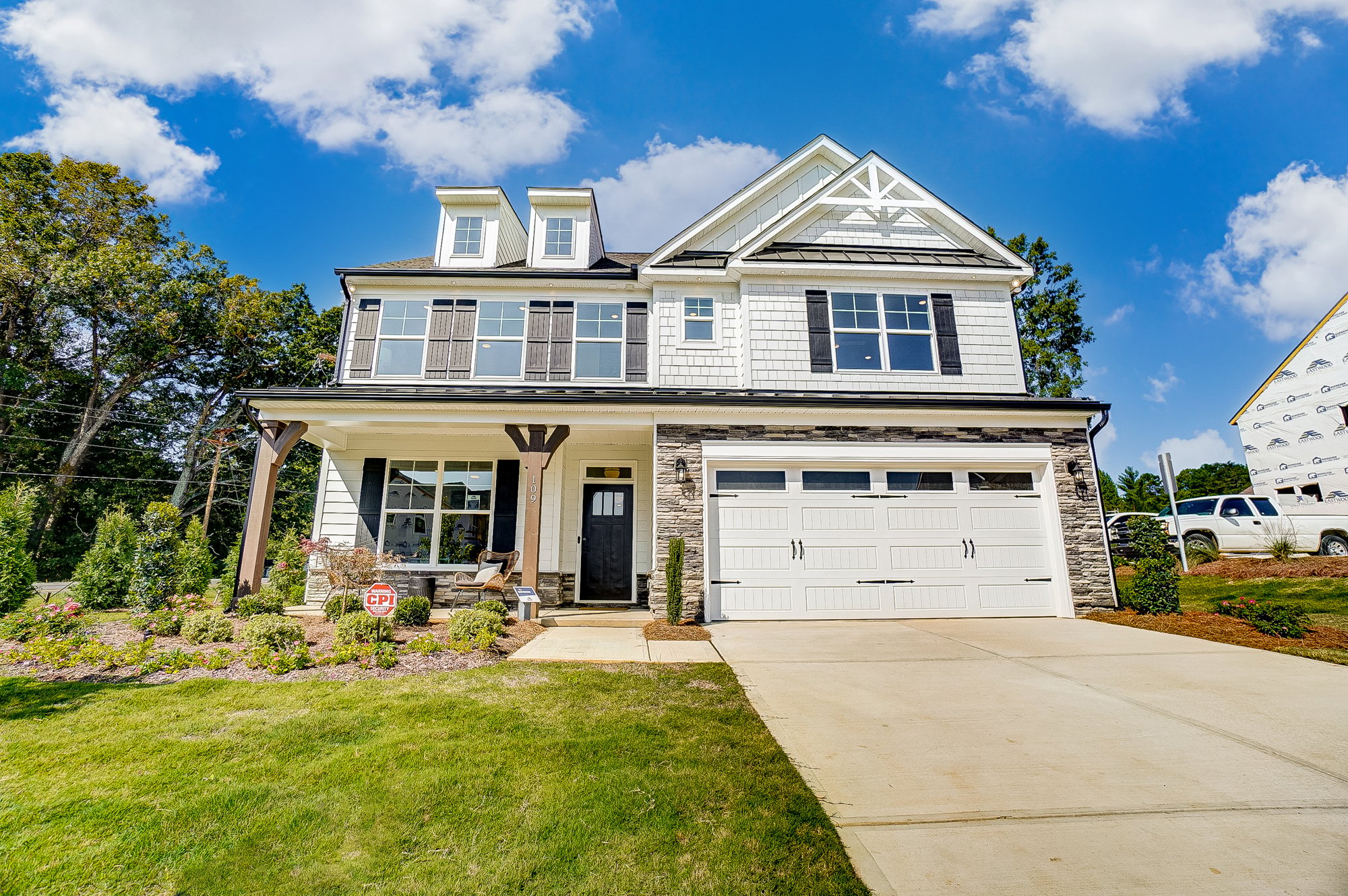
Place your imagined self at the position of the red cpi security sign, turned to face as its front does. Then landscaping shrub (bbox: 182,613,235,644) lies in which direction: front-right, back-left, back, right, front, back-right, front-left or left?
back-right

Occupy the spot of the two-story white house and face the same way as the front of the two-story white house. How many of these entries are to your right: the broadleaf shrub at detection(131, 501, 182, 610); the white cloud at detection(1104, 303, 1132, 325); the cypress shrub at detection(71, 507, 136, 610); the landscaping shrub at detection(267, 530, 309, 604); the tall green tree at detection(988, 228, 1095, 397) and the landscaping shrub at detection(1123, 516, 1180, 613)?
3

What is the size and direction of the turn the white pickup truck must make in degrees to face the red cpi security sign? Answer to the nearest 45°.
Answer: approximately 45° to its left

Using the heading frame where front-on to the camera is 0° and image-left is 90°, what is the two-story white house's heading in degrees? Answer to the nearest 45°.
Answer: approximately 0°

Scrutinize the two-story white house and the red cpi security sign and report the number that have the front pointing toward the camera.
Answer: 2

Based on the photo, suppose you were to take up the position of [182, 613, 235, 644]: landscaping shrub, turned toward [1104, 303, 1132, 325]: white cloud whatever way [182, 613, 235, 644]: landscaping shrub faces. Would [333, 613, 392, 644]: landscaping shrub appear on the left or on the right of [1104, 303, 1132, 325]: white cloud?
right

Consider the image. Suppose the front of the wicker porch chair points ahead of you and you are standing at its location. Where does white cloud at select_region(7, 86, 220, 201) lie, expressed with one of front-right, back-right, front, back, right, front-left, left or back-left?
right

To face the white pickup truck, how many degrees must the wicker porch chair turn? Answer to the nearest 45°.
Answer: approximately 135° to its left

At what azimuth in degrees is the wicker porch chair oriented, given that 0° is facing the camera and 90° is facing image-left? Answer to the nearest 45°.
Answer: approximately 45°
